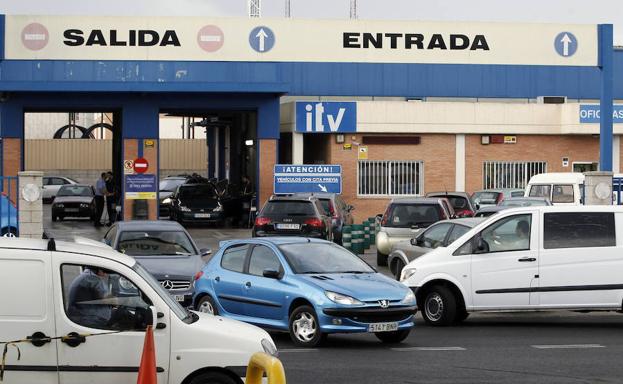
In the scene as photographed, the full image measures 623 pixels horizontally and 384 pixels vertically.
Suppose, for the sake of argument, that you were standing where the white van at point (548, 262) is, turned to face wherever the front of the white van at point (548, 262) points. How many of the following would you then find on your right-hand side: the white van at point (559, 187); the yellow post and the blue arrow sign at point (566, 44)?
2

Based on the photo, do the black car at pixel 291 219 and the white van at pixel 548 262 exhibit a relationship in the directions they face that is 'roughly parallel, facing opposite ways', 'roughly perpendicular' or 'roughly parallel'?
roughly perpendicular

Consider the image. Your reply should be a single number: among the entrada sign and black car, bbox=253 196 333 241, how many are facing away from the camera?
1

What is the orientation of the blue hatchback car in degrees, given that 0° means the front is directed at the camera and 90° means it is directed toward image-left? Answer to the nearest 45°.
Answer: approximately 315°

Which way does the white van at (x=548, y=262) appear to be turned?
to the viewer's left

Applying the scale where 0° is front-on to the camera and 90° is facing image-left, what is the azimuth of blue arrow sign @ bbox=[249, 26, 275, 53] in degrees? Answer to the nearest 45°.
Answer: approximately 0°

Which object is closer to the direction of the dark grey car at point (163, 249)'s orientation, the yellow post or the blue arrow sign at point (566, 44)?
the yellow post

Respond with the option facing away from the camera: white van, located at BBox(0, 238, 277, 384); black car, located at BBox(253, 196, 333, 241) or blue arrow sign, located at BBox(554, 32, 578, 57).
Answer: the black car

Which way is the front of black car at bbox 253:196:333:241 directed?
away from the camera

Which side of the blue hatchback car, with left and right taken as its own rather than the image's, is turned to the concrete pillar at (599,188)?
left

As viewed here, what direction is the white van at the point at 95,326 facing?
to the viewer's right

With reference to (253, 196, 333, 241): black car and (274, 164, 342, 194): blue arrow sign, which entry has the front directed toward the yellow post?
the blue arrow sign

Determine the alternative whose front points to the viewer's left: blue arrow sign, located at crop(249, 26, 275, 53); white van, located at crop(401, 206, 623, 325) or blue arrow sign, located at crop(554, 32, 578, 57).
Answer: the white van

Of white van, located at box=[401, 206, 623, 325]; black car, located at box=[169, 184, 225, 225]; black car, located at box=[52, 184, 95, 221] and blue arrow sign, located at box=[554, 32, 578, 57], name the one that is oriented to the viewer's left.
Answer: the white van

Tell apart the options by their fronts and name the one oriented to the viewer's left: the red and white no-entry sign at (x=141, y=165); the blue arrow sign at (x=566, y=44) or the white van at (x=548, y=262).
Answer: the white van
